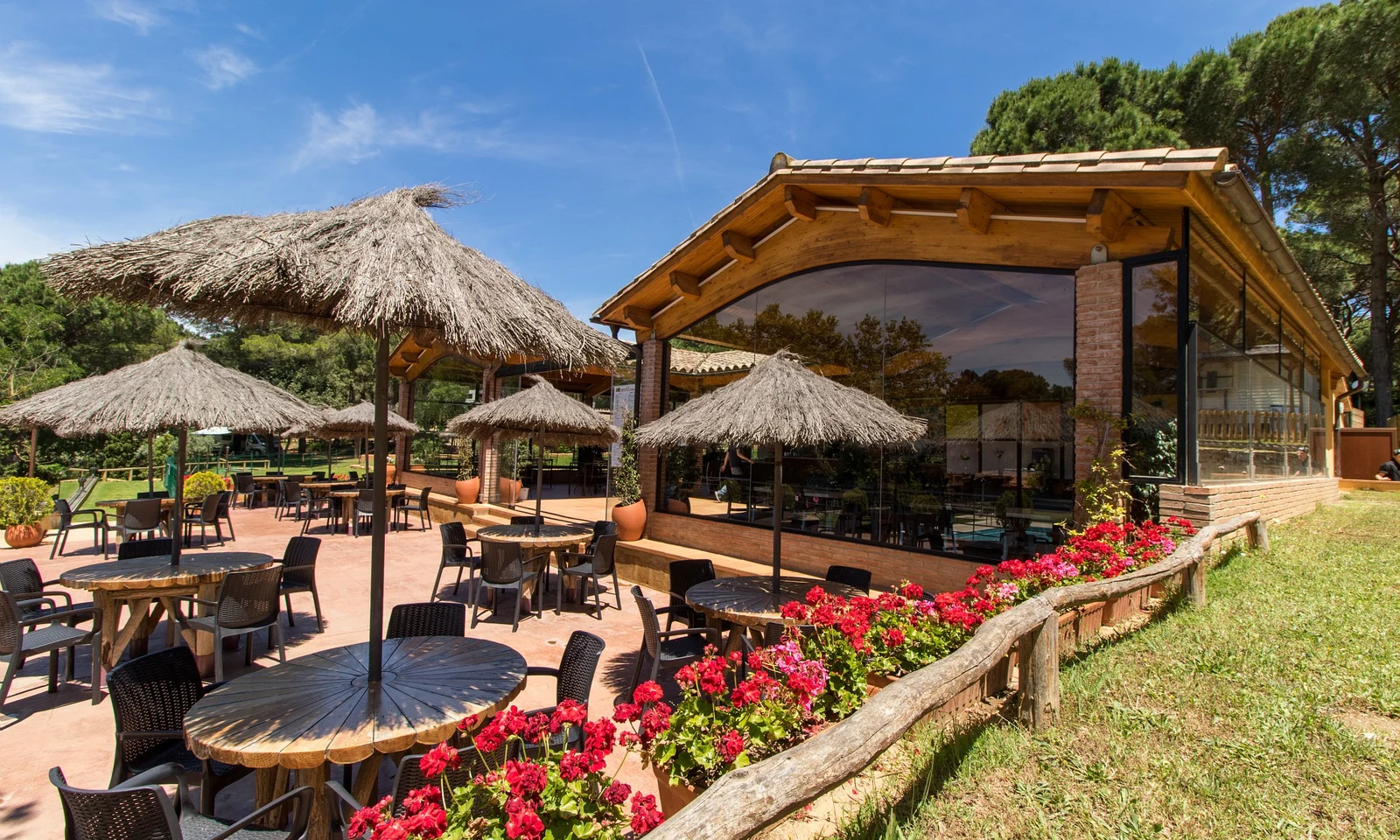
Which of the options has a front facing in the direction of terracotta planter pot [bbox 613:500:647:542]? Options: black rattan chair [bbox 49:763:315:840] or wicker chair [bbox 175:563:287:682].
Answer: the black rattan chair

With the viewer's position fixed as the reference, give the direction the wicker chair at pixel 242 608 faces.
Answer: facing away from the viewer and to the left of the viewer

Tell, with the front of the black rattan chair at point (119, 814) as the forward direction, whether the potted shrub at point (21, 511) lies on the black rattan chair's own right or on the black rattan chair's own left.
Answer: on the black rattan chair's own left

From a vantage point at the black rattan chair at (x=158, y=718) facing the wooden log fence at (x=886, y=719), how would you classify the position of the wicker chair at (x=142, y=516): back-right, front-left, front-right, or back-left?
back-left

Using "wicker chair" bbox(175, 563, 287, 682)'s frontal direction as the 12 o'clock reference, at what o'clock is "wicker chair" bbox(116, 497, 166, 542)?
"wicker chair" bbox(116, 497, 166, 542) is roughly at 1 o'clock from "wicker chair" bbox(175, 563, 287, 682).

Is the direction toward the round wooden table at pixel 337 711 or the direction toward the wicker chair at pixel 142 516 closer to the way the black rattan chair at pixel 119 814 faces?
the round wooden table

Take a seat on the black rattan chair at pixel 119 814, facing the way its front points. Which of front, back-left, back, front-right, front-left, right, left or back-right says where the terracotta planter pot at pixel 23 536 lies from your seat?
front-left

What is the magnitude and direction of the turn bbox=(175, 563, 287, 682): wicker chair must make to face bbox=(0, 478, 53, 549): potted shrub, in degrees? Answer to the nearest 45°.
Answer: approximately 45° to its right

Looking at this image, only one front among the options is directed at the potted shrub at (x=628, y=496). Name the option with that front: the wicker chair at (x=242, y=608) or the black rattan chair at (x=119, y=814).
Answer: the black rattan chair

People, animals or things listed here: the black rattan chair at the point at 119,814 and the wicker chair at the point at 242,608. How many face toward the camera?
0

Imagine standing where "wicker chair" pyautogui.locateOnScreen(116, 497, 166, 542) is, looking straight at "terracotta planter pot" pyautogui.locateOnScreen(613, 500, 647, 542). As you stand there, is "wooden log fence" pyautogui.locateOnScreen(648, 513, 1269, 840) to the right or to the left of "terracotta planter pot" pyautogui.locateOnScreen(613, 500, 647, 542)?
right

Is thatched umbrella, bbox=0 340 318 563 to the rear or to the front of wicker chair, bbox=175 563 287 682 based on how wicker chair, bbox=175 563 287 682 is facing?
to the front

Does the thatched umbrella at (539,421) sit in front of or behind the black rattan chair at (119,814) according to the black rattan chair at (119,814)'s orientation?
in front

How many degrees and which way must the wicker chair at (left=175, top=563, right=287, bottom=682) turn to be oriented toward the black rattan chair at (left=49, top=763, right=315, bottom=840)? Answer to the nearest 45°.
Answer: approximately 135° to its left

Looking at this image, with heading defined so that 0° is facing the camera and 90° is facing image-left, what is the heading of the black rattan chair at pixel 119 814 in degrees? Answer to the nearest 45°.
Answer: approximately 225°
